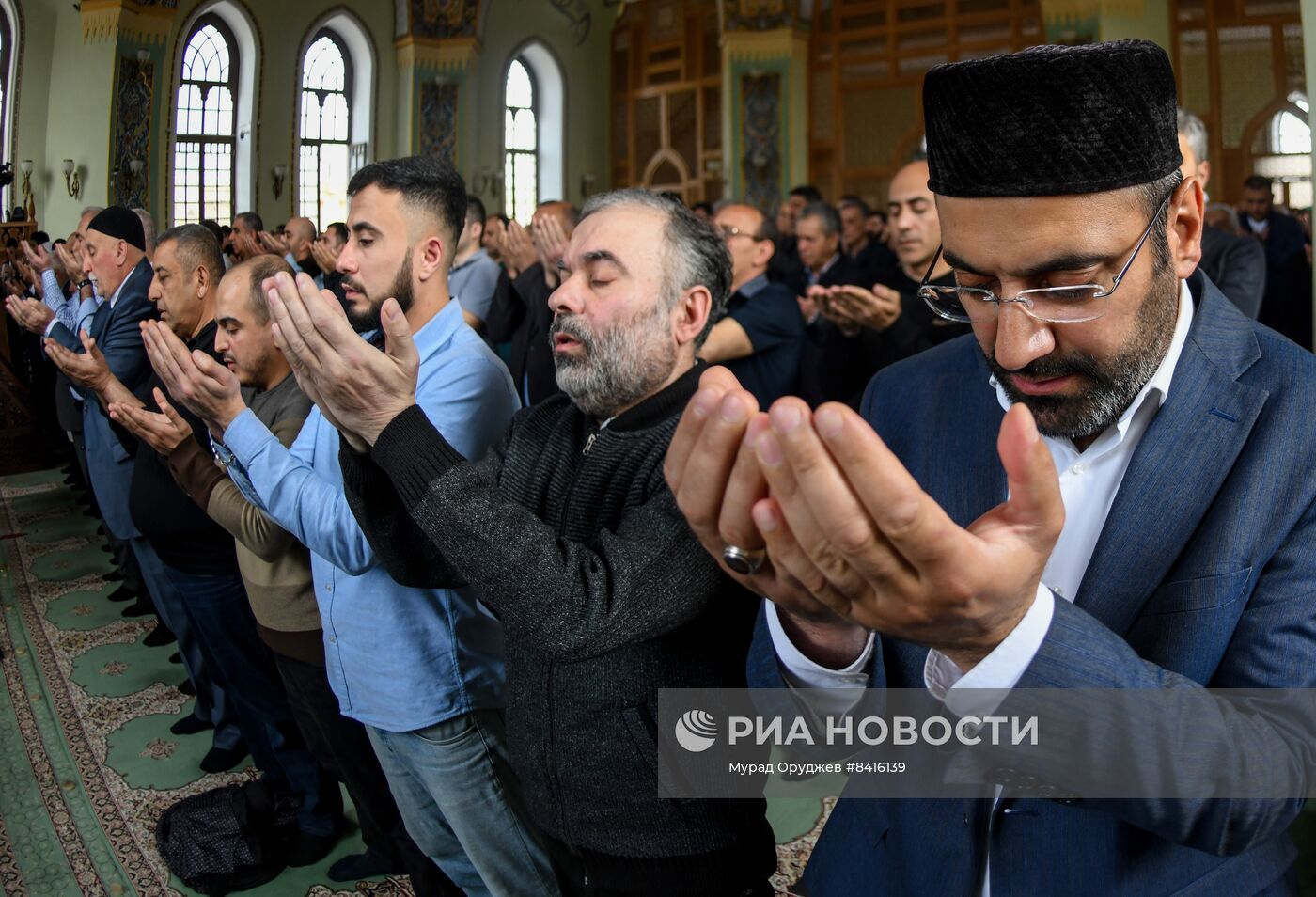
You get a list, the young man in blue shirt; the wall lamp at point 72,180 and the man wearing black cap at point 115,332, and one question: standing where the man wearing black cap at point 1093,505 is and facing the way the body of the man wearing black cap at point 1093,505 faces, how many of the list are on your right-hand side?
3

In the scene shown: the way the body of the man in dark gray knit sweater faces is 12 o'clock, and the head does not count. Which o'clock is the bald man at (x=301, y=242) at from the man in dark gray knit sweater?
The bald man is roughly at 4 o'clock from the man in dark gray knit sweater.

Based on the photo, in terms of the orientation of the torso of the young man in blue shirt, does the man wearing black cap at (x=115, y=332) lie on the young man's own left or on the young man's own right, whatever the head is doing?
on the young man's own right

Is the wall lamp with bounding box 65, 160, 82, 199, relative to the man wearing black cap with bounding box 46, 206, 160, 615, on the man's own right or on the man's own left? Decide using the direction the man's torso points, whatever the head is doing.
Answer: on the man's own right

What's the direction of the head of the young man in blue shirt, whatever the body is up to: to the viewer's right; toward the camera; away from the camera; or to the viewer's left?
to the viewer's left

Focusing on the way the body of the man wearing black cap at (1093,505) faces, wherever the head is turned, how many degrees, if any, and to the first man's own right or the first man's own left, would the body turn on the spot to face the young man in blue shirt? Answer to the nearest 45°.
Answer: approximately 90° to the first man's own right

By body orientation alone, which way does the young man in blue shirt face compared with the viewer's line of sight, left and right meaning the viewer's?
facing to the left of the viewer

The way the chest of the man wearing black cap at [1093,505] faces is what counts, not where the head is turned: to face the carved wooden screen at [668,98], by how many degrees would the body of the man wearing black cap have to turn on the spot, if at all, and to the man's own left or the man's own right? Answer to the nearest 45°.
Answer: approximately 135° to the man's own right
